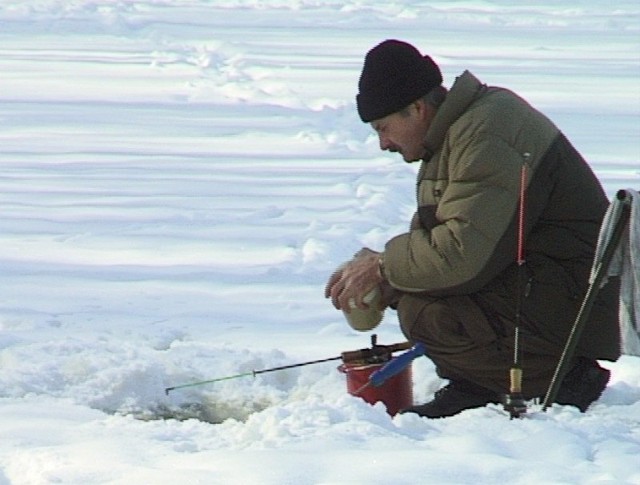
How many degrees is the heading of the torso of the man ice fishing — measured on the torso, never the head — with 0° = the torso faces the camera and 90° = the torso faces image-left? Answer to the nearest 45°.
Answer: approximately 90°
